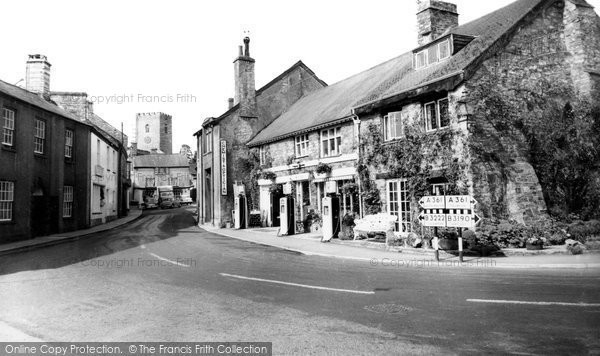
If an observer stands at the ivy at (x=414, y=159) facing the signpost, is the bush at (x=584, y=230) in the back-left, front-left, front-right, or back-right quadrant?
front-left

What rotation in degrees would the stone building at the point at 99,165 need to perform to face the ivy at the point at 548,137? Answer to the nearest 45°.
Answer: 0° — it already faces it

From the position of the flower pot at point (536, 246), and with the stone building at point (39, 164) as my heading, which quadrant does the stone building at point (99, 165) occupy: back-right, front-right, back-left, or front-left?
front-right

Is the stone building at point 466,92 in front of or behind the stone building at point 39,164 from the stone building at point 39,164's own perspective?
in front

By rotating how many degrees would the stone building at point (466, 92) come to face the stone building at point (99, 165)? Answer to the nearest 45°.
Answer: approximately 45° to its right

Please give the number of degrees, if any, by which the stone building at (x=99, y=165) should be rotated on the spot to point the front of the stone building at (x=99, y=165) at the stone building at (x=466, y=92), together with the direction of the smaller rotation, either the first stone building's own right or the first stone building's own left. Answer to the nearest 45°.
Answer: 0° — it already faces it

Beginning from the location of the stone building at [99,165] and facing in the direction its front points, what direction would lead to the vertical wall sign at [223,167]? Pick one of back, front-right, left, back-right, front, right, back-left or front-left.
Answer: front

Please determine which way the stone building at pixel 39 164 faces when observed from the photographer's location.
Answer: facing the viewer and to the right of the viewer

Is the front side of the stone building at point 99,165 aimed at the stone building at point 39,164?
no

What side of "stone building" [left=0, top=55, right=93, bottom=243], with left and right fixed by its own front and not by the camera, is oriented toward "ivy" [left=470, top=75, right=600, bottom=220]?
front

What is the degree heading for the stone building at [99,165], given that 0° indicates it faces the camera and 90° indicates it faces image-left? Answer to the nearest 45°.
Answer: approximately 315°

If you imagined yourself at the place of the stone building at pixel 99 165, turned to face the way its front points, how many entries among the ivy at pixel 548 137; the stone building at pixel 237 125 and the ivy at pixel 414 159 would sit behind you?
0

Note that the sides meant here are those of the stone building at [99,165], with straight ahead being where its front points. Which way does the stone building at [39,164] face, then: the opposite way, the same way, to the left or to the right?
the same way

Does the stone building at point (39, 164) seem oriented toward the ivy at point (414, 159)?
yes

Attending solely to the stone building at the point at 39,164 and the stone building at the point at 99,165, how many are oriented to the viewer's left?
0

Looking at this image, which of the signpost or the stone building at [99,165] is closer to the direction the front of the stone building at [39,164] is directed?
the signpost

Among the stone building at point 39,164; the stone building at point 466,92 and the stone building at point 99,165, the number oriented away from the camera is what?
0

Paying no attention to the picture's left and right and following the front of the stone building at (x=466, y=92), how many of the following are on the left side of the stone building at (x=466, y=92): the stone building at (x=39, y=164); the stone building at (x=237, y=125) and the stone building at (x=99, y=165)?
0

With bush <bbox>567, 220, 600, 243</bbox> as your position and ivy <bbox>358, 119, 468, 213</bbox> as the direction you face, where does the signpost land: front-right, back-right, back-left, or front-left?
front-left

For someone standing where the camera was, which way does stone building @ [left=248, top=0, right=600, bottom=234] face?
facing the viewer and to the left of the viewer

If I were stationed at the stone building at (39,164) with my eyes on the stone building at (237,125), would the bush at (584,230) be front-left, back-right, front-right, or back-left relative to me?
front-right
